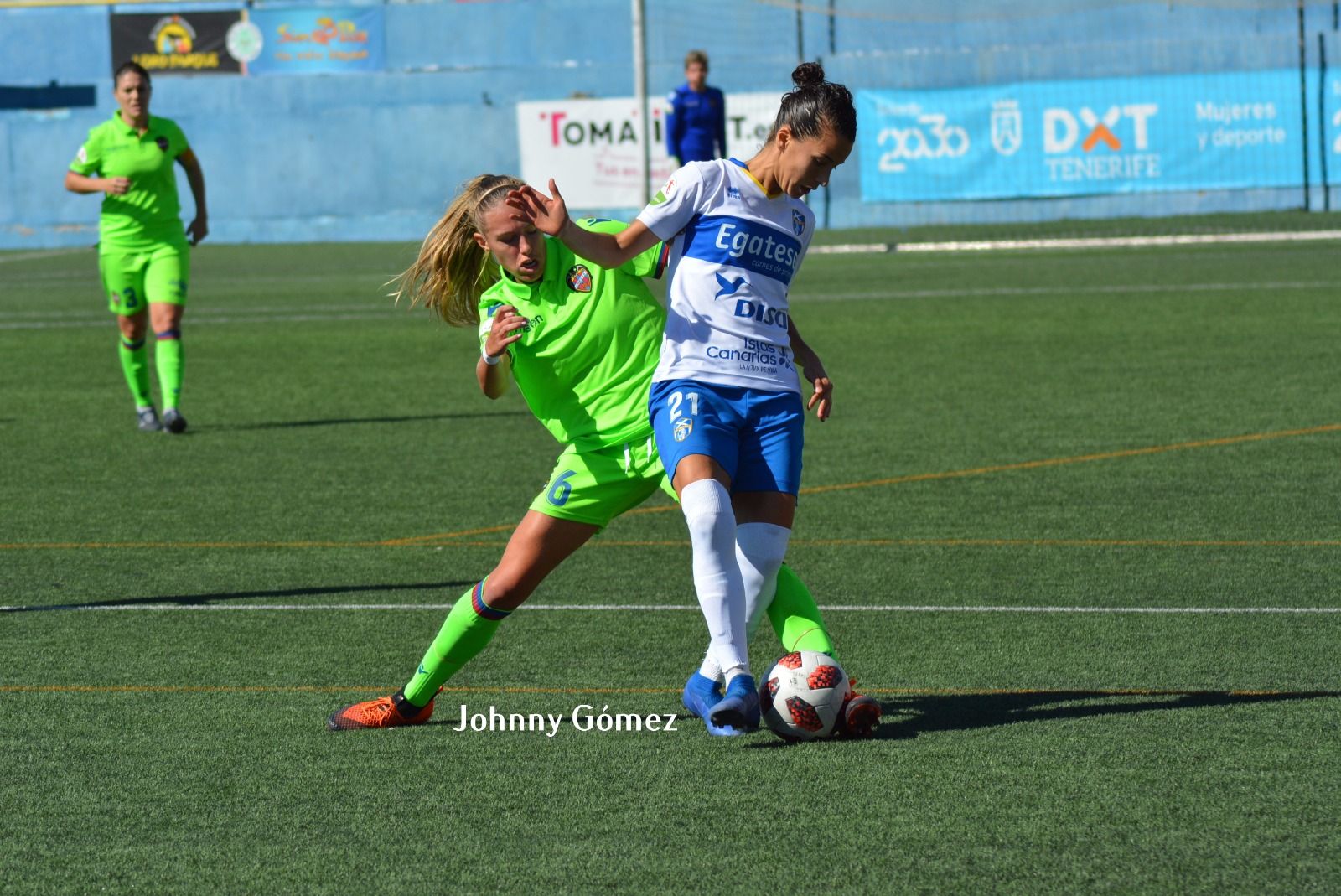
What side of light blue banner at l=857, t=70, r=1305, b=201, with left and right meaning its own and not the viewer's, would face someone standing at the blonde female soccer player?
front

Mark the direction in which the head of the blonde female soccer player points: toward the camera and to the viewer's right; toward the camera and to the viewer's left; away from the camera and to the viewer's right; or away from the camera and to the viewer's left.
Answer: toward the camera and to the viewer's right

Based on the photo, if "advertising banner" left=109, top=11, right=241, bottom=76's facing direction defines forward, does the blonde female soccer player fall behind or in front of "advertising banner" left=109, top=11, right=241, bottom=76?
in front

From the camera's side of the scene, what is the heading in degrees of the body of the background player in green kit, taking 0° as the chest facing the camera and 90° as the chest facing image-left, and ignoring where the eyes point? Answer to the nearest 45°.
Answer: approximately 0°

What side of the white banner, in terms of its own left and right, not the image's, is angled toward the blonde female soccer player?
front

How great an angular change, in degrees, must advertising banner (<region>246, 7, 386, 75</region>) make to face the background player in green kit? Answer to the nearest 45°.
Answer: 0° — it already faces them

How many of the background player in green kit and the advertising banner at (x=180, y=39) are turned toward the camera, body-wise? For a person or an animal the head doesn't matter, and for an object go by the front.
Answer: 2

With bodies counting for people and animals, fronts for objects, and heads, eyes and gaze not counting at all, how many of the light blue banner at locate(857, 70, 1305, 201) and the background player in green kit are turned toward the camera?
2

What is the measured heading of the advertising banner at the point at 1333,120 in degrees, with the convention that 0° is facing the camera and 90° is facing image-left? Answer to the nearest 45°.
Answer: approximately 0°

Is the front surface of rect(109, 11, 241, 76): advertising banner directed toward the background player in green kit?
yes

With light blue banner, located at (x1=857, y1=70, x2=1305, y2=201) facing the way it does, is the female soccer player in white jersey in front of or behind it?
in front
